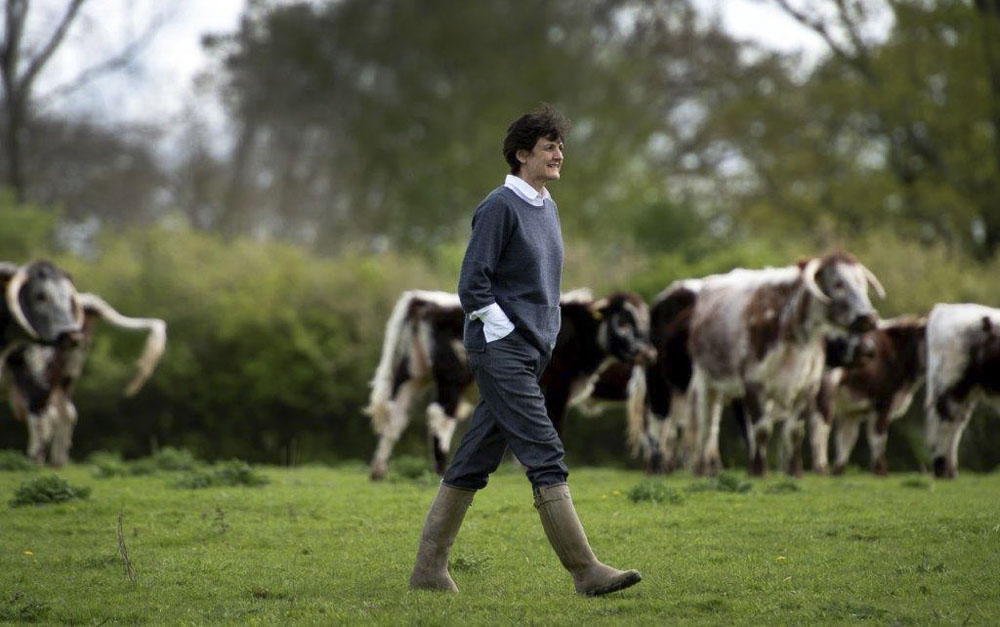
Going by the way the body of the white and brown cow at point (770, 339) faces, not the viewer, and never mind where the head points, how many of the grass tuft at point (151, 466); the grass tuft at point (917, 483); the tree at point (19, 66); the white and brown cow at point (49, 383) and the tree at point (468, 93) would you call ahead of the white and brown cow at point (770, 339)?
1

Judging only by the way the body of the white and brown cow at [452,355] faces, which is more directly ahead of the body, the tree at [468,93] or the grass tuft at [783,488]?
the grass tuft

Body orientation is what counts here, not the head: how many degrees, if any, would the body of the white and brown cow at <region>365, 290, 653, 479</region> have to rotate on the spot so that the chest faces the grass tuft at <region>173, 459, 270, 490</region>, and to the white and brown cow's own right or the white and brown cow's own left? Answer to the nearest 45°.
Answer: approximately 135° to the white and brown cow's own right

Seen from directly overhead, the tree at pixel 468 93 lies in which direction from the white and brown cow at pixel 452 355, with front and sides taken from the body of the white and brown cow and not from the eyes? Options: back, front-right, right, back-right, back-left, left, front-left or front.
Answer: left

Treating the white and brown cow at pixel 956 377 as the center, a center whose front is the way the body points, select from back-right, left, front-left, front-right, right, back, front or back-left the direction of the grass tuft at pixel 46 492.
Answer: back-right

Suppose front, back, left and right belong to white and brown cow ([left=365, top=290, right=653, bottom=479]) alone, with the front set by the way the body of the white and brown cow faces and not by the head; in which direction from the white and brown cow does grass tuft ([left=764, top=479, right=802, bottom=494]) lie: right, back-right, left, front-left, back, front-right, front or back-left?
front-right

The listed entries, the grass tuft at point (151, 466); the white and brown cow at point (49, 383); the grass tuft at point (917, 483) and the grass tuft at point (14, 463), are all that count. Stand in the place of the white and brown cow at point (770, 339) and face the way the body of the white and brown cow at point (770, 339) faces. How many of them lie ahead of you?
1

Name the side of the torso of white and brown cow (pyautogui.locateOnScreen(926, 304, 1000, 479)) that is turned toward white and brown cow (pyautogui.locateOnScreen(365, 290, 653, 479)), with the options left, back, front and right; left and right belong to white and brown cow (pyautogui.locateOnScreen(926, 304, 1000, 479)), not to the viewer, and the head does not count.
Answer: back

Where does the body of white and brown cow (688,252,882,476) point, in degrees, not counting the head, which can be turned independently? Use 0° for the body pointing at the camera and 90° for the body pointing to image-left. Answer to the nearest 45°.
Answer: approximately 315°

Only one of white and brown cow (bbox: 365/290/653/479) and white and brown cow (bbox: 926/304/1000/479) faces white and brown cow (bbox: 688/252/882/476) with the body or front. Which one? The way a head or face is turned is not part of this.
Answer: white and brown cow (bbox: 365/290/653/479)

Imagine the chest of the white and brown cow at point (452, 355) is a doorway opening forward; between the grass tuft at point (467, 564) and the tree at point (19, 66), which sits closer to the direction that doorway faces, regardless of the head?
the grass tuft

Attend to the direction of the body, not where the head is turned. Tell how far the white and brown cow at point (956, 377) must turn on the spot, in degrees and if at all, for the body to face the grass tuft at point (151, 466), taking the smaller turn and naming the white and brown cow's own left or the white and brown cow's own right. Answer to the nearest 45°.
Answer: approximately 180°

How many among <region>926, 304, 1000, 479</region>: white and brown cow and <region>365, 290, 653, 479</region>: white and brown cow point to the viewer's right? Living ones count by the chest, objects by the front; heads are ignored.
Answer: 2

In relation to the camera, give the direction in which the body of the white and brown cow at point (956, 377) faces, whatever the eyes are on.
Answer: to the viewer's right

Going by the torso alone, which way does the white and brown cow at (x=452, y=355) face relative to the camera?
to the viewer's right
